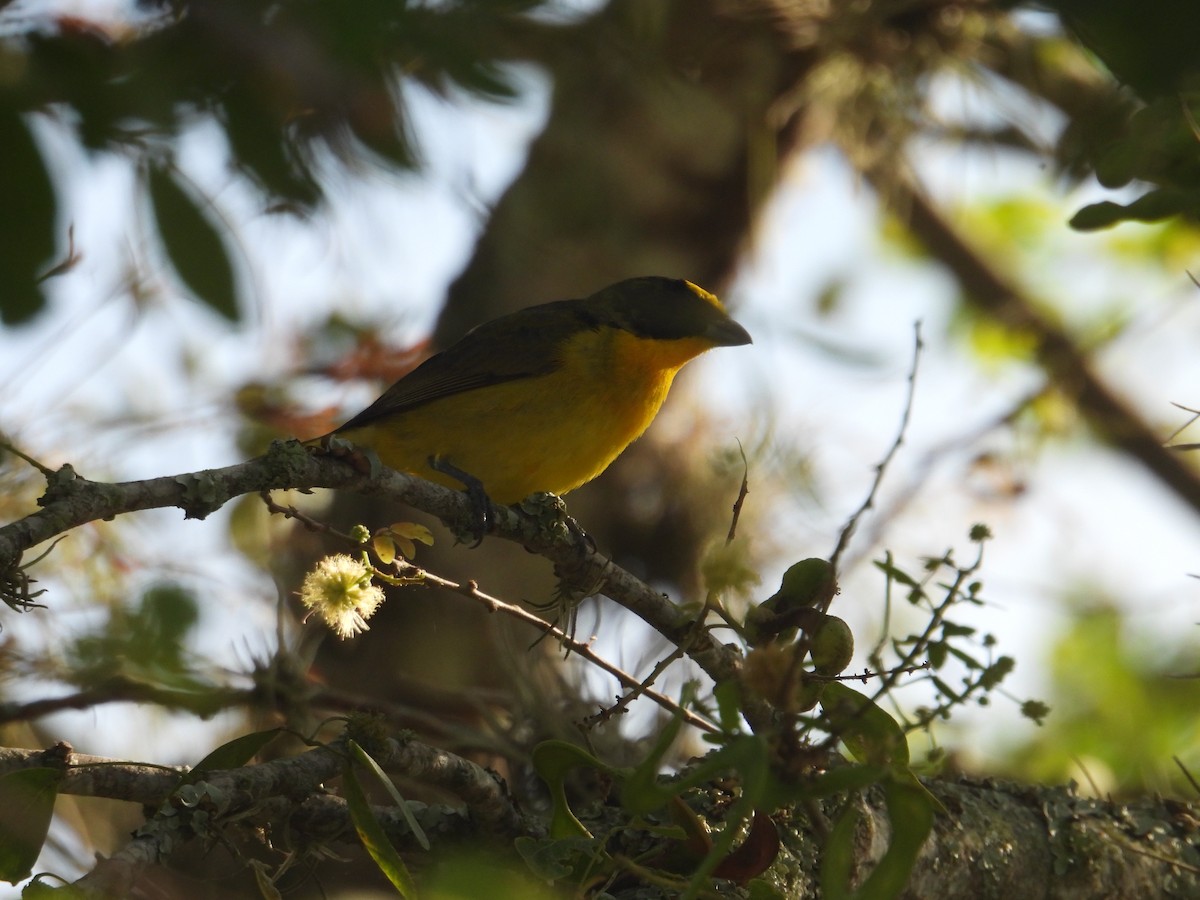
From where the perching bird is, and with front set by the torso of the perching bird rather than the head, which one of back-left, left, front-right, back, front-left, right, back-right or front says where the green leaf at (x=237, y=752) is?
back

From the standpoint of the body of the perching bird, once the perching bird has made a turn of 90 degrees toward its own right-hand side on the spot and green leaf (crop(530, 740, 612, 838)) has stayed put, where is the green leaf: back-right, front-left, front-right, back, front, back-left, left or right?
front

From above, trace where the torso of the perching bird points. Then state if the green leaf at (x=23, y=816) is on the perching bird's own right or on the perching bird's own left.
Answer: on the perching bird's own right

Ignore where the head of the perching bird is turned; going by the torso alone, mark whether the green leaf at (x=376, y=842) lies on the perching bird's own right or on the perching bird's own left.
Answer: on the perching bird's own right

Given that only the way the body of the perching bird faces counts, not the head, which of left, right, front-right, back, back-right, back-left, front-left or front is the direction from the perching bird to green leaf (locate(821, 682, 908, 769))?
front

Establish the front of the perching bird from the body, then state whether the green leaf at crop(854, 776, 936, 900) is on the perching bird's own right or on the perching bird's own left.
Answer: on the perching bird's own right

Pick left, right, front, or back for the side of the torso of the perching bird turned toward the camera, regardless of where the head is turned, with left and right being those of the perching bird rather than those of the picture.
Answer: right

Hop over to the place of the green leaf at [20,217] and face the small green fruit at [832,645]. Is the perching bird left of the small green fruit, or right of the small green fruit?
left

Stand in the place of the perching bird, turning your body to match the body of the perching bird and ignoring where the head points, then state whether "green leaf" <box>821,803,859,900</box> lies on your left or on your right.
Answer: on your right
